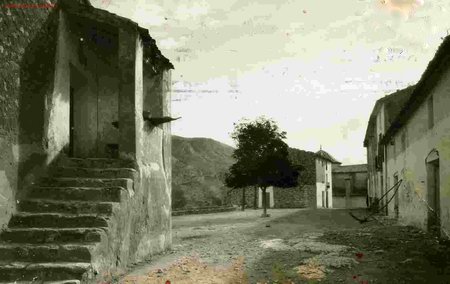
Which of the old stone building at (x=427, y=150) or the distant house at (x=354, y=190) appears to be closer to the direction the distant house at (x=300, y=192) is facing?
the old stone building

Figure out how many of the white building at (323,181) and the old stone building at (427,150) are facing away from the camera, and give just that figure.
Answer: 0

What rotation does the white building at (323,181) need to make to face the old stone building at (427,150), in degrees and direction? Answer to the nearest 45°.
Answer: approximately 45° to its right

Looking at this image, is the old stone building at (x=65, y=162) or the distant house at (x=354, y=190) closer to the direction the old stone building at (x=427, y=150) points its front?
the old stone building

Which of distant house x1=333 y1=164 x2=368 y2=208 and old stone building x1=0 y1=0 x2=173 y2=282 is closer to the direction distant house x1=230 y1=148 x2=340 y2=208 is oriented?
the old stone building

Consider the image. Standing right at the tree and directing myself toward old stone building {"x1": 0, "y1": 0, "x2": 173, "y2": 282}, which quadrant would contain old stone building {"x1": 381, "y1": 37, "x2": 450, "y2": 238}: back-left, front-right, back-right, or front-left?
front-left

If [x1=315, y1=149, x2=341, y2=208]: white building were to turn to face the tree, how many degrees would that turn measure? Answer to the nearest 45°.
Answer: approximately 45° to its right

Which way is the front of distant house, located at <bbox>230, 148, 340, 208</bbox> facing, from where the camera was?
facing the viewer and to the right of the viewer

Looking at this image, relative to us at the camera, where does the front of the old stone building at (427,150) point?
facing the viewer and to the left of the viewer

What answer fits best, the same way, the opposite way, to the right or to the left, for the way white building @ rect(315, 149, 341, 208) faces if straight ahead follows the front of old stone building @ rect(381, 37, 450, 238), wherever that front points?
to the left

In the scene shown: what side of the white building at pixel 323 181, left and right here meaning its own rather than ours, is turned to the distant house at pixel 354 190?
left

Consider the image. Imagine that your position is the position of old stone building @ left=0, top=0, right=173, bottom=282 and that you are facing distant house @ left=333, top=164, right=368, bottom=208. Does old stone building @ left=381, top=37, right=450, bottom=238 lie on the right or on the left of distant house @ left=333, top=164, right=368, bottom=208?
right

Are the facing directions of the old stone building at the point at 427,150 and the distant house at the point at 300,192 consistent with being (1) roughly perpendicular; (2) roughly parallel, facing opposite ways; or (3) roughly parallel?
roughly perpendicular

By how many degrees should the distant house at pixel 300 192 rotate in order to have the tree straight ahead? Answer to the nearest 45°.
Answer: approximately 45° to its right

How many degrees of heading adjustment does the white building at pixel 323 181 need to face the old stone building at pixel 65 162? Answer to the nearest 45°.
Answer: approximately 45° to its right

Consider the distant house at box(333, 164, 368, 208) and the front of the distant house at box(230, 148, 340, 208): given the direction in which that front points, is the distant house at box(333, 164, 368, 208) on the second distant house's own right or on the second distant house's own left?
on the second distant house's own left

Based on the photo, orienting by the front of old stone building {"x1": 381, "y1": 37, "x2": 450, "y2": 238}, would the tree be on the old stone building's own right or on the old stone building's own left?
on the old stone building's own right

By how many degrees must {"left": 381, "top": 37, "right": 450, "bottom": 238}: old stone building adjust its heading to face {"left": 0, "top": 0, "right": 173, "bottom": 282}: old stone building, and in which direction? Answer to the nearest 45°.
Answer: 0° — it already faces it
